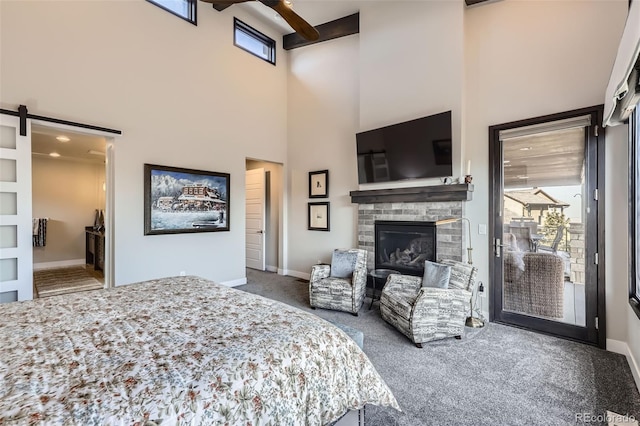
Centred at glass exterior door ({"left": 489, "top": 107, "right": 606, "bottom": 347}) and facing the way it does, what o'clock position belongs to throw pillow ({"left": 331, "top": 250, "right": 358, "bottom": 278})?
The throw pillow is roughly at 1 o'clock from the glass exterior door.

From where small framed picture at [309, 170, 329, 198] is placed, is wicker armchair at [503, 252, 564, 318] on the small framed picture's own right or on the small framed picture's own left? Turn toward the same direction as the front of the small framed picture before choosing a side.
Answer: on the small framed picture's own left

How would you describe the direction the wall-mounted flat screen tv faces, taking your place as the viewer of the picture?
facing the viewer and to the left of the viewer

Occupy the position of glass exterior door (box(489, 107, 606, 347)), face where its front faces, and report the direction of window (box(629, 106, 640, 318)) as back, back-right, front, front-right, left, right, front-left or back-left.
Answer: left

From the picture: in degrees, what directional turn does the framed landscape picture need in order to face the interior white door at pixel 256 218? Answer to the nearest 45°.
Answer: approximately 90° to its left

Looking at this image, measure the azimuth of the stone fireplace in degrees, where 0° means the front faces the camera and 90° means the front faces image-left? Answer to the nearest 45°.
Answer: approximately 45°

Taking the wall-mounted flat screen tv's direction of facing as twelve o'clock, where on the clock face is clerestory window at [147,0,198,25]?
The clerestory window is roughly at 1 o'clock from the wall-mounted flat screen tv.

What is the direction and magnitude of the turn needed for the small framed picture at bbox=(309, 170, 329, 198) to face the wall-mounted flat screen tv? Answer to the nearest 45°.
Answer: approximately 90° to its left

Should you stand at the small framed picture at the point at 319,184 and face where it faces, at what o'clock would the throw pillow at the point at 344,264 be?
The throw pillow is roughly at 10 o'clock from the small framed picture.

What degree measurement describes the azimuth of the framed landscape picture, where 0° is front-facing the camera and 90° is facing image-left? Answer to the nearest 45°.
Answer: approximately 315°

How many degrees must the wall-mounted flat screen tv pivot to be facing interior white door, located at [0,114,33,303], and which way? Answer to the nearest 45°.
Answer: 0° — it already faces it

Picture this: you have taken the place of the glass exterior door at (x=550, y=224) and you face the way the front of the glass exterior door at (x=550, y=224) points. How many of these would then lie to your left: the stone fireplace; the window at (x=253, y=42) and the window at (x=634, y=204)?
1

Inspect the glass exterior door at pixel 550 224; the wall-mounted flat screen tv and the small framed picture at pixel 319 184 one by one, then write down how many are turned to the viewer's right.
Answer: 0
